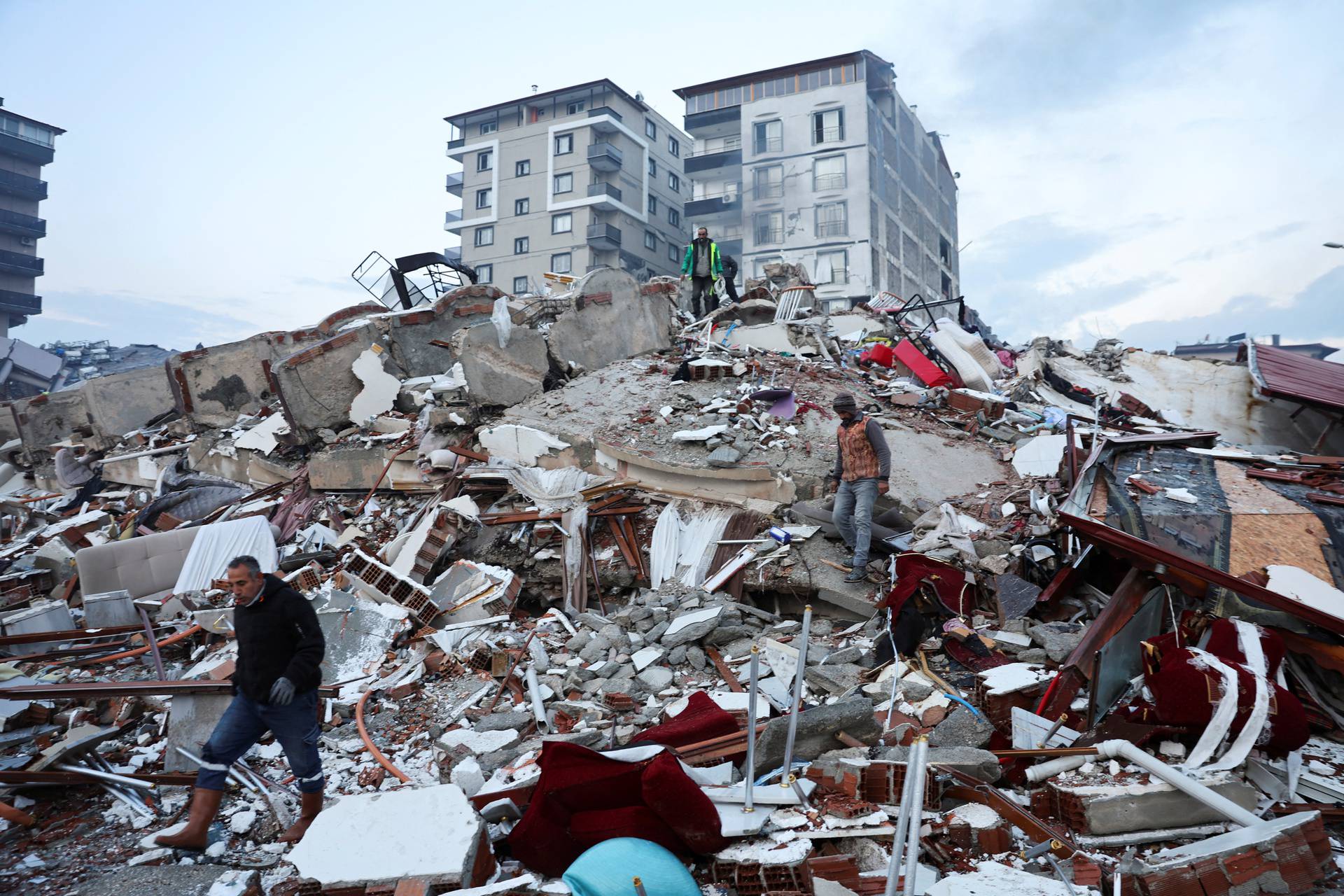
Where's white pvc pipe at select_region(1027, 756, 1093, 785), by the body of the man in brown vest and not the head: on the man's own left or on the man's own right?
on the man's own left

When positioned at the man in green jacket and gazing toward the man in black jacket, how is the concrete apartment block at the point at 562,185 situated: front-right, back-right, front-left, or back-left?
back-right

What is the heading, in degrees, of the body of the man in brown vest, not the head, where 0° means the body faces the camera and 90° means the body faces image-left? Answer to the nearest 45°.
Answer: approximately 45°

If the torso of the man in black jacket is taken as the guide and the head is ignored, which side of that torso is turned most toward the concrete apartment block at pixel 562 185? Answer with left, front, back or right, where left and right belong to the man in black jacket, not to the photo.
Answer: back

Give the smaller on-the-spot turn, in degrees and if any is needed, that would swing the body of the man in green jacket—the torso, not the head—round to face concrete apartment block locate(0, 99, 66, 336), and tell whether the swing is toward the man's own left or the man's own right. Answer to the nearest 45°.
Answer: approximately 135° to the man's own right

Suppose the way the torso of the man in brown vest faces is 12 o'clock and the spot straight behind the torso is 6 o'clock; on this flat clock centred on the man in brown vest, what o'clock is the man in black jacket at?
The man in black jacket is roughly at 12 o'clock from the man in brown vest.

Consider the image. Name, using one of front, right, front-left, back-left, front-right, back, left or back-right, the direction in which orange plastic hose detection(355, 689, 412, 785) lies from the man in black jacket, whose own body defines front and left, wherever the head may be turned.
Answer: back

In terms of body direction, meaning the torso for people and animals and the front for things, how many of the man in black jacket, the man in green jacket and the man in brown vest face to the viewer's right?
0

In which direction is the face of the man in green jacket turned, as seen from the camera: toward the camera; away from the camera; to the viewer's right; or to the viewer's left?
toward the camera

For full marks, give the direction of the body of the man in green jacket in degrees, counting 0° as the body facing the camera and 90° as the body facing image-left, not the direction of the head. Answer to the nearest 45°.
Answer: approximately 0°

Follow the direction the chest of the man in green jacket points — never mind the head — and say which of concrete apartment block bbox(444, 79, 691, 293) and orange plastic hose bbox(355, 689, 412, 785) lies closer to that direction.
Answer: the orange plastic hose

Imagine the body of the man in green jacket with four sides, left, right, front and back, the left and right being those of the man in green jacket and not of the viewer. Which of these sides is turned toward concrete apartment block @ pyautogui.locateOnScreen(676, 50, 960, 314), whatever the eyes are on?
back

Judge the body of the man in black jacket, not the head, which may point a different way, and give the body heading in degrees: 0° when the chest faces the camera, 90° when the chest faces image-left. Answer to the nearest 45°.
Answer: approximately 45°

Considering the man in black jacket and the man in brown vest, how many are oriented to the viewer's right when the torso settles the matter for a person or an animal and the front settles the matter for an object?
0

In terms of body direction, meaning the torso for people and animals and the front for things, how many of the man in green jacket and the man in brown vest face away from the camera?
0

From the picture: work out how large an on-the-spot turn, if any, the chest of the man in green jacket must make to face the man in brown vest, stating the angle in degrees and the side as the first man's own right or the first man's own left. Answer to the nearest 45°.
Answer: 0° — they already face them
